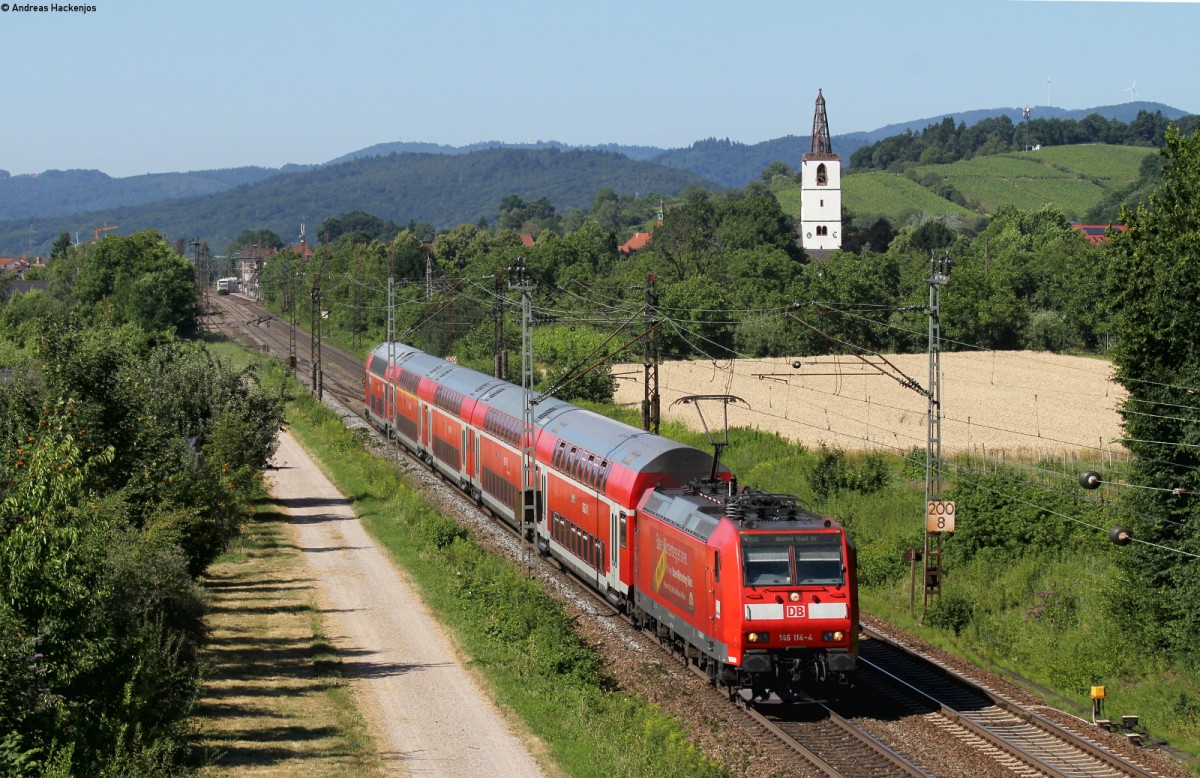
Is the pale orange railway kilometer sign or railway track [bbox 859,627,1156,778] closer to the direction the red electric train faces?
the railway track

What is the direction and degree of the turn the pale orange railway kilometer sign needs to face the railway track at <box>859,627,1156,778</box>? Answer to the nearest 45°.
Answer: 0° — it already faces it

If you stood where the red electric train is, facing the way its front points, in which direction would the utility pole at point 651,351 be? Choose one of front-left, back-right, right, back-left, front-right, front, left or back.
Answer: back

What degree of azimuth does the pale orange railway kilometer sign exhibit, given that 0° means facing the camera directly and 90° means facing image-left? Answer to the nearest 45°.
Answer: approximately 0°

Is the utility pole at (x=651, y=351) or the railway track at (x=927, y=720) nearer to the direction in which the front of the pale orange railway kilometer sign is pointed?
the railway track

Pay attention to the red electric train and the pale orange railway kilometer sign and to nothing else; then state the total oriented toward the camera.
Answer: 2

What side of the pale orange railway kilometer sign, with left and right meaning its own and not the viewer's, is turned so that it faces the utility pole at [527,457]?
right
